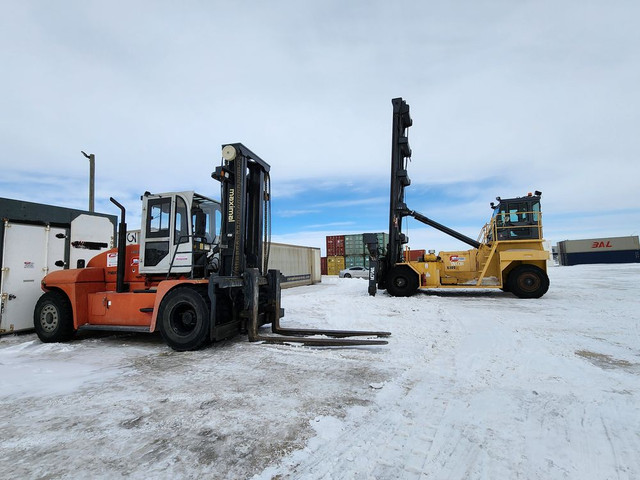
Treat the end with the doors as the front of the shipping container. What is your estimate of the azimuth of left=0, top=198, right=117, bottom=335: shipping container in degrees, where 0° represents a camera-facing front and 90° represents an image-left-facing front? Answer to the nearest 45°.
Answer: approximately 315°

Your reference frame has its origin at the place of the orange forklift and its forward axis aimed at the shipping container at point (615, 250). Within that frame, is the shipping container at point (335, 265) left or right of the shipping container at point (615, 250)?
left

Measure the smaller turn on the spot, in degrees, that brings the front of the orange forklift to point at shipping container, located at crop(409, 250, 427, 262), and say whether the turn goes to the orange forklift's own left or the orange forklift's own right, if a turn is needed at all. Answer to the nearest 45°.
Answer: approximately 90° to the orange forklift's own left

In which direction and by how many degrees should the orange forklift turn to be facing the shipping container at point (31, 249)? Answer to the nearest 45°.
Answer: approximately 180°

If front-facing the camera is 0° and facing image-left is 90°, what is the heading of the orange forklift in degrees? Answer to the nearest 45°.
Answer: approximately 315°

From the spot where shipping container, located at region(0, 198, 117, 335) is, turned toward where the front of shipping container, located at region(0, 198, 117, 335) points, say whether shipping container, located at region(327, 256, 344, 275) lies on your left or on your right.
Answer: on your left

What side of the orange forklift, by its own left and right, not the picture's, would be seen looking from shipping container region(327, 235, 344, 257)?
left

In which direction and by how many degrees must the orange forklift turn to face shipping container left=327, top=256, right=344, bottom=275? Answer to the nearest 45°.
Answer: approximately 90° to its left
